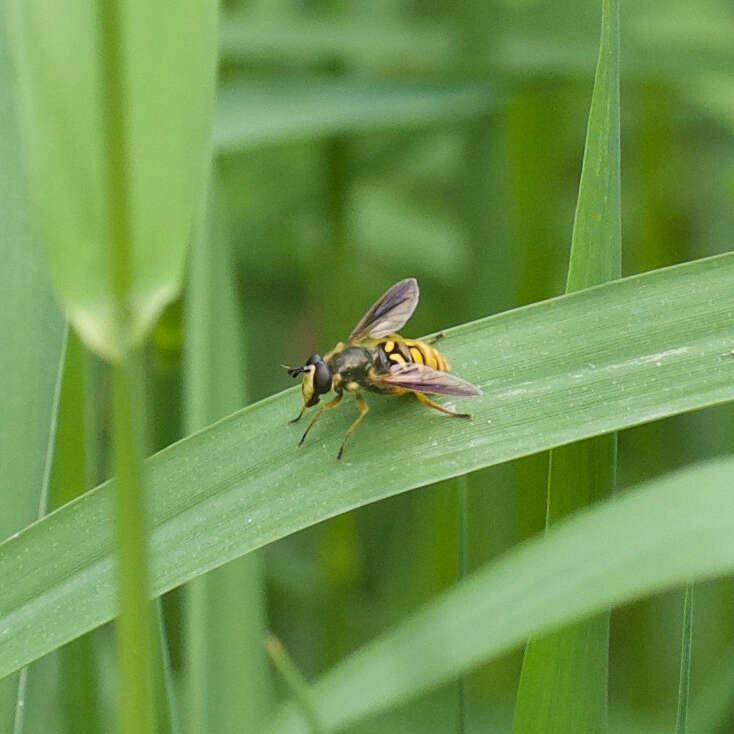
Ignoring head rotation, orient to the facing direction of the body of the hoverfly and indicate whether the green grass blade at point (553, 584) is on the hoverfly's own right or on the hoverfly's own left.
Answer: on the hoverfly's own left

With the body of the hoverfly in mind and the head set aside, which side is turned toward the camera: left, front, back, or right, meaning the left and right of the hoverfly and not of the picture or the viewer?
left

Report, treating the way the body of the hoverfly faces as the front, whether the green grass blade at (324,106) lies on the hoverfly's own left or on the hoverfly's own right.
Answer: on the hoverfly's own right

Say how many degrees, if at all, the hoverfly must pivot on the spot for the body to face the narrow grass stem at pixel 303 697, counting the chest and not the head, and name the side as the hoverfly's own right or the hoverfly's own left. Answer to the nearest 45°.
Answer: approximately 90° to the hoverfly's own left
